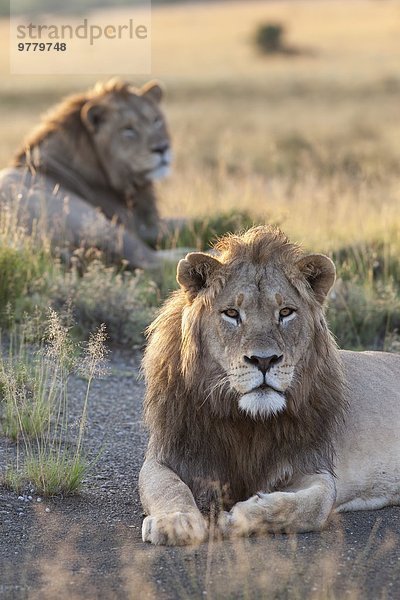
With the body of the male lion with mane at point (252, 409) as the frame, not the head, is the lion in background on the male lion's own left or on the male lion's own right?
on the male lion's own right

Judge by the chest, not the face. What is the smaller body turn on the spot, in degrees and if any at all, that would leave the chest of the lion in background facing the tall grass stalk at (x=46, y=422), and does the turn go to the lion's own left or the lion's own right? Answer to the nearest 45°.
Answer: approximately 45° to the lion's own right

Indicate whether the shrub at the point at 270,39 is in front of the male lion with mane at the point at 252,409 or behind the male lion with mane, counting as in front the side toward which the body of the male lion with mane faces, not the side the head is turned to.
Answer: behind

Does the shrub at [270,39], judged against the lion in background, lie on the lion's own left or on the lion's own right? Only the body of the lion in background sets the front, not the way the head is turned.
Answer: on the lion's own left

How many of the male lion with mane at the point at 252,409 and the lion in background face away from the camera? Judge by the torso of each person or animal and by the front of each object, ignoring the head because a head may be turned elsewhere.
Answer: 0

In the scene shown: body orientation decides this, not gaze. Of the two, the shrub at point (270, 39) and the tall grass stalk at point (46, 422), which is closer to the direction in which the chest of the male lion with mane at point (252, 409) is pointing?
the tall grass stalk

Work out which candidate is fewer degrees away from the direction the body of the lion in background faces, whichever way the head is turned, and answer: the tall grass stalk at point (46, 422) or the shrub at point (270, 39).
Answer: the tall grass stalk

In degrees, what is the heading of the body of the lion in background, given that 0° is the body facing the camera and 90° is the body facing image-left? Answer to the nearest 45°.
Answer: approximately 315°

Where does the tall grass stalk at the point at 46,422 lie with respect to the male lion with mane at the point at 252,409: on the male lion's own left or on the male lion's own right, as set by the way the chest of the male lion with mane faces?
on the male lion's own right

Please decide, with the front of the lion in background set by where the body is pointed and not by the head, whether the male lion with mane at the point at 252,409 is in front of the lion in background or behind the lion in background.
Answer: in front

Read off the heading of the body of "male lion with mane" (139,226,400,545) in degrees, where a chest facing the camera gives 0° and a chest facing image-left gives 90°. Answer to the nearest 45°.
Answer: approximately 45°
